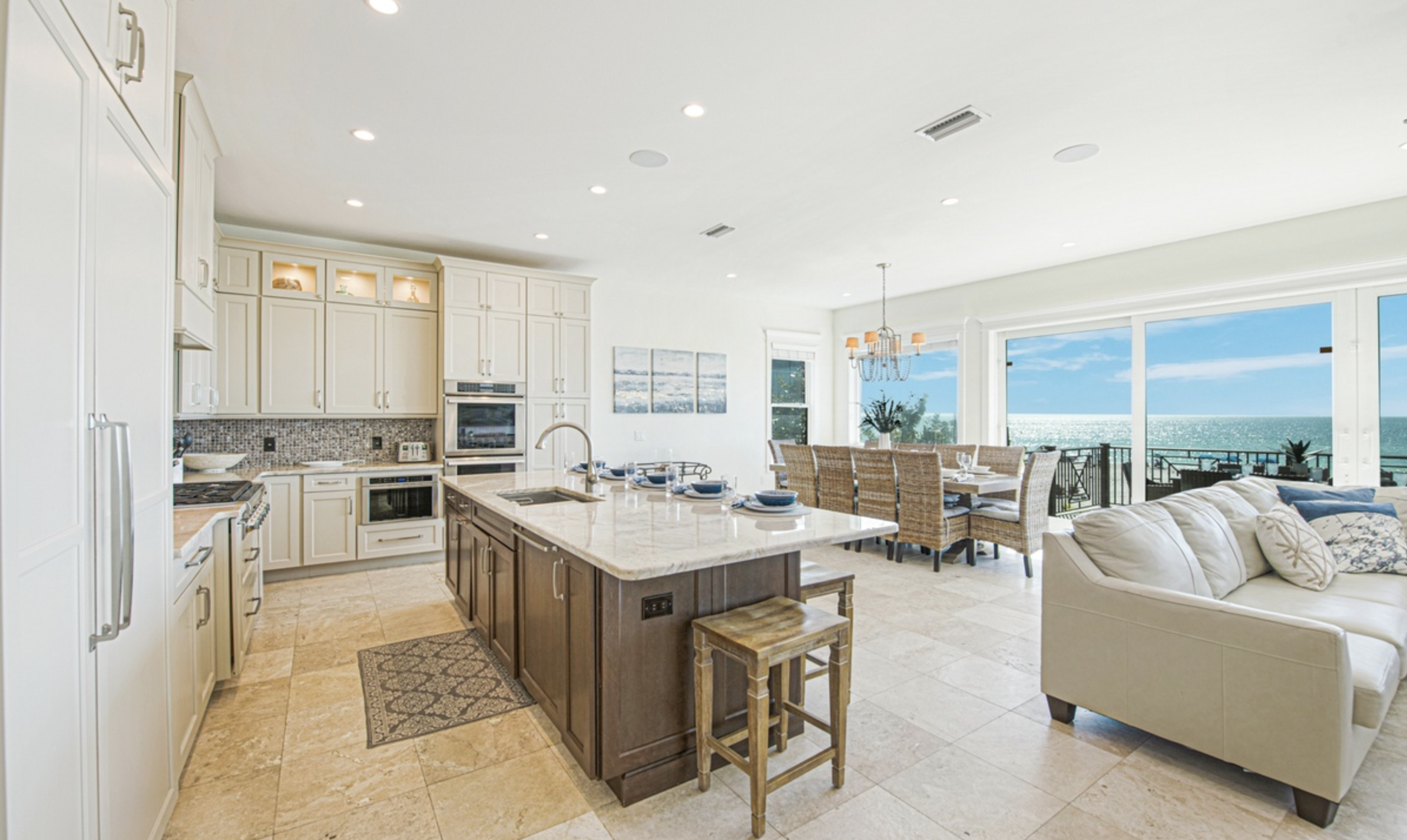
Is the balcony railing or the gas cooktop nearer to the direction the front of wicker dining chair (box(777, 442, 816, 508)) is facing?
the balcony railing

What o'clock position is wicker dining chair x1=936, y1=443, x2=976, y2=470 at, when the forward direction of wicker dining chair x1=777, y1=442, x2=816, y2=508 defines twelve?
wicker dining chair x1=936, y1=443, x2=976, y2=470 is roughly at 1 o'clock from wicker dining chair x1=777, y1=442, x2=816, y2=508.

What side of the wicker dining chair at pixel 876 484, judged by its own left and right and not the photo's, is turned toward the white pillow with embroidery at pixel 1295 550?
right

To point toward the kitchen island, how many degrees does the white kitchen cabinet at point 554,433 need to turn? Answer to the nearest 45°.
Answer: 0° — it already faces it

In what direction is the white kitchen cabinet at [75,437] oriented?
to the viewer's right

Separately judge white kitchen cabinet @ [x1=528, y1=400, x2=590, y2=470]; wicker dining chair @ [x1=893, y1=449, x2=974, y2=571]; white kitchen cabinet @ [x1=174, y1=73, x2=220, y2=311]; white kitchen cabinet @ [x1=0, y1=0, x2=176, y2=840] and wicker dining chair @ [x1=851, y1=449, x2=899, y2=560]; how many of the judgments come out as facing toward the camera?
1

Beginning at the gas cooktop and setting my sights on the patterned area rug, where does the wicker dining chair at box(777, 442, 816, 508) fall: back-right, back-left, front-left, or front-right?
front-left

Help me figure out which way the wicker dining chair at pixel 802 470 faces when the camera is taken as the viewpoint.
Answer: facing away from the viewer and to the right of the viewer

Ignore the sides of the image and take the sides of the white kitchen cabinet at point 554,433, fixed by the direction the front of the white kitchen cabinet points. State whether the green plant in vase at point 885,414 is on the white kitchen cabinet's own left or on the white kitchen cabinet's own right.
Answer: on the white kitchen cabinet's own left

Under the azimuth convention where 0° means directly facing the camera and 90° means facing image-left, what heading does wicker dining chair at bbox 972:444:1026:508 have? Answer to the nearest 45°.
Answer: approximately 45°

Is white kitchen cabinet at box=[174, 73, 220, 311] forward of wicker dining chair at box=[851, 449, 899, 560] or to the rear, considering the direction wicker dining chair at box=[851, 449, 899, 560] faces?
to the rear

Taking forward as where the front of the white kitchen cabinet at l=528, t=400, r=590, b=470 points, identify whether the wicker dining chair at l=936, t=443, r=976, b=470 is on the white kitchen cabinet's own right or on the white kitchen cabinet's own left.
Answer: on the white kitchen cabinet's own left

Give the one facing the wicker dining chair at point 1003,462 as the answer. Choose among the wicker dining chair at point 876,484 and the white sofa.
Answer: the wicker dining chair at point 876,484

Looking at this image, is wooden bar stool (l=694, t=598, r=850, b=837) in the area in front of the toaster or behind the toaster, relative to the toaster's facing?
in front

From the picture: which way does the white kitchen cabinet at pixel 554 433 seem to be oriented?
toward the camera

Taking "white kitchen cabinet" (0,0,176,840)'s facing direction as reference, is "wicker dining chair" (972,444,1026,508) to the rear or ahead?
ahead

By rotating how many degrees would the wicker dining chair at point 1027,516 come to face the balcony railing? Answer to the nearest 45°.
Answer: approximately 90° to its right
